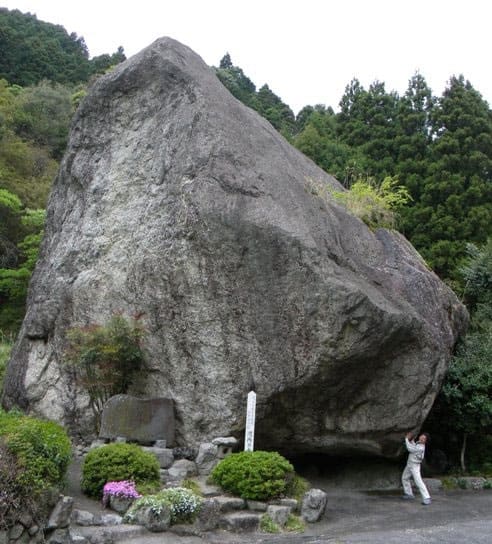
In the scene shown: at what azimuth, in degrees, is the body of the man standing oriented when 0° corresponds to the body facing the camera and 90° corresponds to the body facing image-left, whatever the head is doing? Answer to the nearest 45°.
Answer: approximately 45°

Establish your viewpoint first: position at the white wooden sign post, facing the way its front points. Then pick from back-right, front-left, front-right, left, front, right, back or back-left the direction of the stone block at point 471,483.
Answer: back-left

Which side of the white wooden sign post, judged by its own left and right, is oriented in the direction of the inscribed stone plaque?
right

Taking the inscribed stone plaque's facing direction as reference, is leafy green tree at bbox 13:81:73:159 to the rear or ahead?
to the rear

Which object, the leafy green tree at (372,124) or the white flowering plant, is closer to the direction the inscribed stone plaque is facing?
the white flowering plant

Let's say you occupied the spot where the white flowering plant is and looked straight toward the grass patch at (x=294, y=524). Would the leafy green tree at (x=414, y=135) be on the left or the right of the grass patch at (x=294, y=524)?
left

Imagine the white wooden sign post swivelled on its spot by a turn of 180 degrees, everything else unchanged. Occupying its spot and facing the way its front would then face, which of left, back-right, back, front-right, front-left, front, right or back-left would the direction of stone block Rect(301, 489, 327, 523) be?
back-right

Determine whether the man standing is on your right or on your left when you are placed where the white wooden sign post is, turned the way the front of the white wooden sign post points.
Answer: on your left

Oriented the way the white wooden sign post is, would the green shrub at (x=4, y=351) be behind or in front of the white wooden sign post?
behind

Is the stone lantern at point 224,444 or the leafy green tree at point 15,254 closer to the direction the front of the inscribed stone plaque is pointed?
the stone lantern

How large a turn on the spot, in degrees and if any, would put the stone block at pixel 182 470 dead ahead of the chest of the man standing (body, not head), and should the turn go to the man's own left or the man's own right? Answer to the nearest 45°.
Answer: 0° — they already face it

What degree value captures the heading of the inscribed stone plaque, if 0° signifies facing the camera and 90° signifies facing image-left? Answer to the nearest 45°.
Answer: approximately 0°

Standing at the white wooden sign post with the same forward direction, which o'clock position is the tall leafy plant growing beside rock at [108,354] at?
The tall leafy plant growing beside rock is roughly at 4 o'clock from the white wooden sign post.
